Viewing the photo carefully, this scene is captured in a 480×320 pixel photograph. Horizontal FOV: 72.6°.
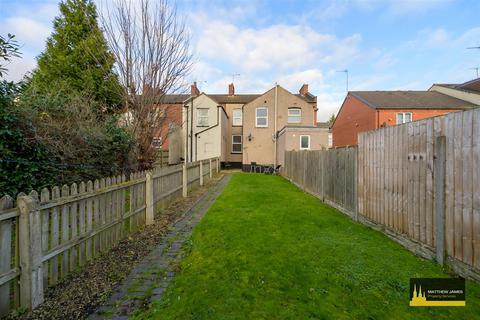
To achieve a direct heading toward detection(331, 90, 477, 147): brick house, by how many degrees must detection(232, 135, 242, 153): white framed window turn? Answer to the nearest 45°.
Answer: approximately 90° to its left

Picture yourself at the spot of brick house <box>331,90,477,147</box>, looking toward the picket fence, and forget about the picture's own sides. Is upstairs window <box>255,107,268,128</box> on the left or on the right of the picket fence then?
right

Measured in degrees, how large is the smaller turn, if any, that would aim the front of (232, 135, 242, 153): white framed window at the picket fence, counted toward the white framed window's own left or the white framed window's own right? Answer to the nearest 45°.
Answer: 0° — it already faces it

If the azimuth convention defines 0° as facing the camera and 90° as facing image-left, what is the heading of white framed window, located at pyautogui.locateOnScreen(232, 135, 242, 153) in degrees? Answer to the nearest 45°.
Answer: approximately 0°
